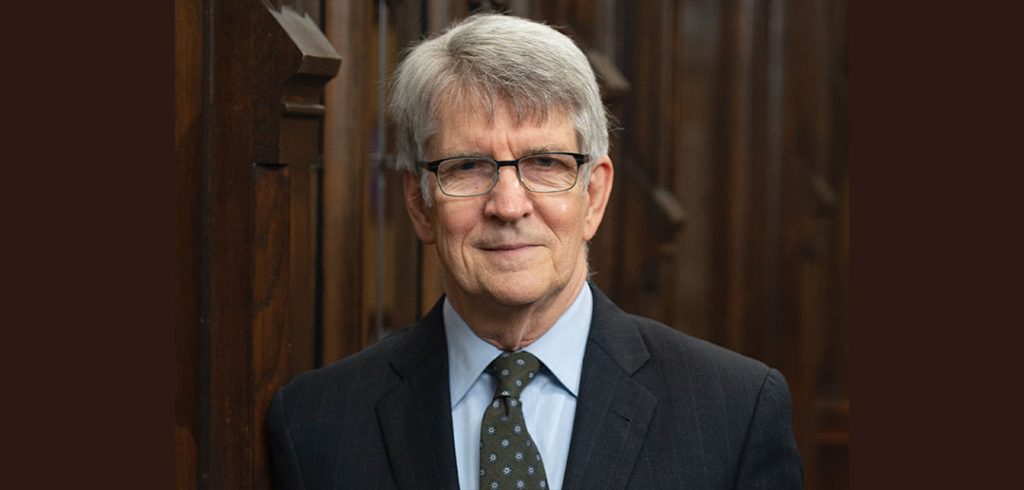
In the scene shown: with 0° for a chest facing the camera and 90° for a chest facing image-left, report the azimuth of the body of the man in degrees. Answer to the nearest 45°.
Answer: approximately 0°
